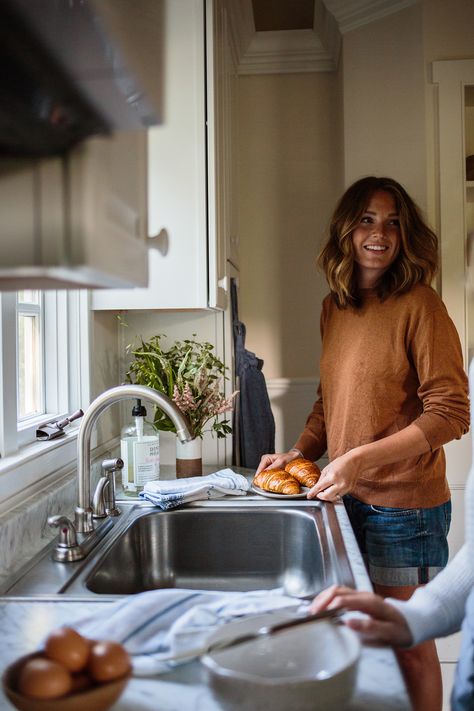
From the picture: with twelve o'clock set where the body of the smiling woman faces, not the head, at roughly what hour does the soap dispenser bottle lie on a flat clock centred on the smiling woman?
The soap dispenser bottle is roughly at 1 o'clock from the smiling woman.

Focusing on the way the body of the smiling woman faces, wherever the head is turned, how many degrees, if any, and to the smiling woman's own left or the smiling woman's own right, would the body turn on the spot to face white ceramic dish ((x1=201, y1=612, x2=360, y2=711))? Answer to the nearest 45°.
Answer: approximately 45° to the smiling woman's own left

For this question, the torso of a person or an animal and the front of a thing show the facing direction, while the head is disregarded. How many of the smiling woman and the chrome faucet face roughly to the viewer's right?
1

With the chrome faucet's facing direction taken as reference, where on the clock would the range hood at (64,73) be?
The range hood is roughly at 3 o'clock from the chrome faucet.

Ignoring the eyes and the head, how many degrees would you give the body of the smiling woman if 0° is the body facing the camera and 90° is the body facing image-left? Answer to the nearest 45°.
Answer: approximately 45°

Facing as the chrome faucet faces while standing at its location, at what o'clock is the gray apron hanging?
The gray apron hanging is roughly at 10 o'clock from the chrome faucet.

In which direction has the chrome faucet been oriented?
to the viewer's right

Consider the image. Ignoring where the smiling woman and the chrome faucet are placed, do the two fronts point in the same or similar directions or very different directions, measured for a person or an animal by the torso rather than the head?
very different directions
